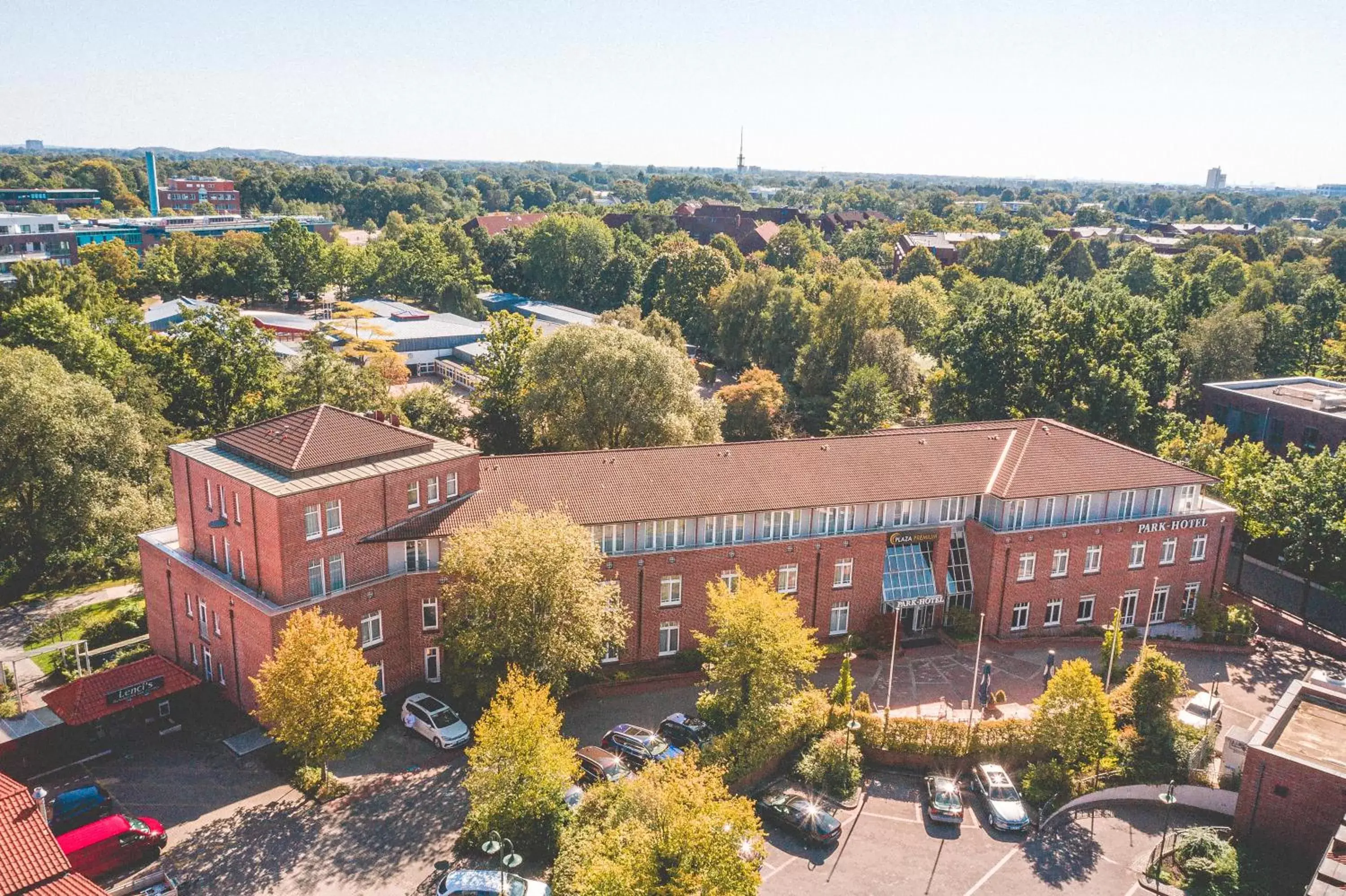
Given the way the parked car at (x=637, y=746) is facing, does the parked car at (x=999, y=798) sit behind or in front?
in front

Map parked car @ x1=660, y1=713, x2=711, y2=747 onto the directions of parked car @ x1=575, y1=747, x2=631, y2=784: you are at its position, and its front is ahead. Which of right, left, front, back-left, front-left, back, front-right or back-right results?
left

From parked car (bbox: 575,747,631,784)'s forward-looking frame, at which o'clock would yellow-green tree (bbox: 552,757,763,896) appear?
The yellow-green tree is roughly at 1 o'clock from the parked car.

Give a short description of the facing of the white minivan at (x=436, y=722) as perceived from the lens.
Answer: facing the viewer and to the right of the viewer

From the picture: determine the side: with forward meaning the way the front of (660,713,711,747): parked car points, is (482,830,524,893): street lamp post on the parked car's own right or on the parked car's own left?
on the parked car's own right

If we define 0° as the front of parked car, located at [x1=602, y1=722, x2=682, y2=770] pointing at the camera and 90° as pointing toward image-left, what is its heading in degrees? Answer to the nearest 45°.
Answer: approximately 315°

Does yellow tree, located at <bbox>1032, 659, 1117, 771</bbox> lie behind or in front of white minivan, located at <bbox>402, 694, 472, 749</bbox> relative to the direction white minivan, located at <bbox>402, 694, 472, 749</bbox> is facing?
in front

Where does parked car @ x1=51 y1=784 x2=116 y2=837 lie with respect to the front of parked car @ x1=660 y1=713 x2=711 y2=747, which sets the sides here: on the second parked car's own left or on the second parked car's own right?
on the second parked car's own right

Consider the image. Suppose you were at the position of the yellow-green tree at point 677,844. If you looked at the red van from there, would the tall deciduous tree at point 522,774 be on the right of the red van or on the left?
right
